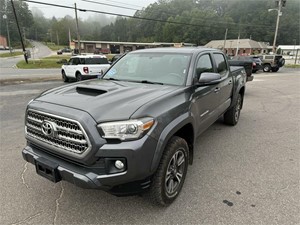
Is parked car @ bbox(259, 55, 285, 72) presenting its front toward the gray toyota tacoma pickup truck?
no

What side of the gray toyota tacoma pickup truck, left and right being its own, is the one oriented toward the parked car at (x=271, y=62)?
back

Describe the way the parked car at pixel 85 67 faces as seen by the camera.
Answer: facing away from the viewer and to the left of the viewer

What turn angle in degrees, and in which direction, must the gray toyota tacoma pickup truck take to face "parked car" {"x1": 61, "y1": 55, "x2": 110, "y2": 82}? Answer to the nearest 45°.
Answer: approximately 135° to its right

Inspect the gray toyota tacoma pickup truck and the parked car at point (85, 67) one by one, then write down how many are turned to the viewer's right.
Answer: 0

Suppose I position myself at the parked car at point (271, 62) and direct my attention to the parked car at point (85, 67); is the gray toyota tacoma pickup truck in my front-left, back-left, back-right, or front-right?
front-left

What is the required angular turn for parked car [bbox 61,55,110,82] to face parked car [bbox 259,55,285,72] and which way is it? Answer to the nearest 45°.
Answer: approximately 135° to its right
